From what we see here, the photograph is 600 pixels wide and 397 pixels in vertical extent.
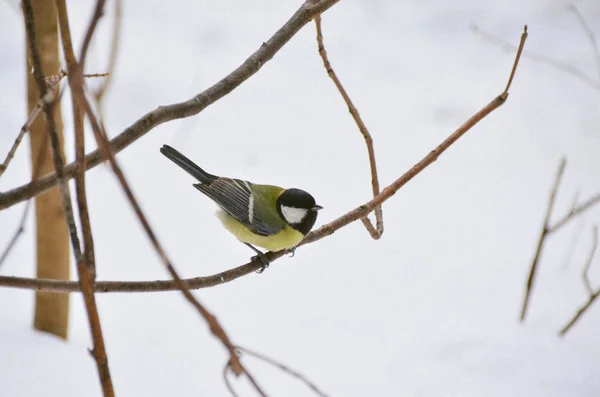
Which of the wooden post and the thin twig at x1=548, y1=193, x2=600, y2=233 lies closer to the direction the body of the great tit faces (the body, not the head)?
the thin twig

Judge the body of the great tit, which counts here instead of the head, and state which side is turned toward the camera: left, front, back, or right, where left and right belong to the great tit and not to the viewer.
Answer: right

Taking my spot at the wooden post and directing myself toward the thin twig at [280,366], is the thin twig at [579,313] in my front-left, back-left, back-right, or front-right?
front-left

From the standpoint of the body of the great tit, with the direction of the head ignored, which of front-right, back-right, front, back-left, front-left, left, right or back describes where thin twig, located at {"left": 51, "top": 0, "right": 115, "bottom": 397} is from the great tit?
back

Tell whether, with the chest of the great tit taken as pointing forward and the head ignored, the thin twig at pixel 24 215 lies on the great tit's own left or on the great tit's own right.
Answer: on the great tit's own right
